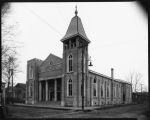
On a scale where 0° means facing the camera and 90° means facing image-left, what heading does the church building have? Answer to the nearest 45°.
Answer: approximately 45°
